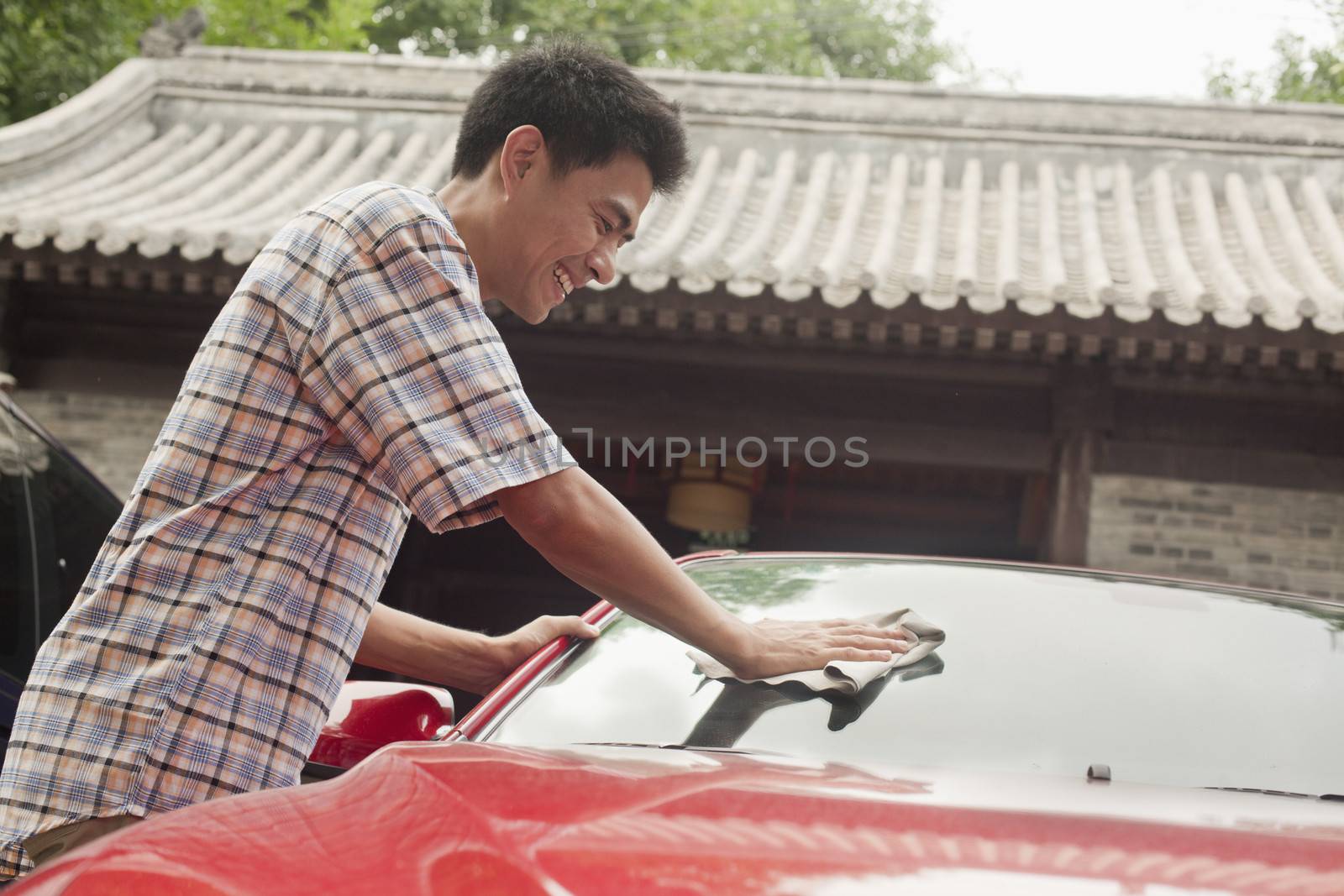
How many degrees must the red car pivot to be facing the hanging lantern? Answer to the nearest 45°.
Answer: approximately 135° to its right

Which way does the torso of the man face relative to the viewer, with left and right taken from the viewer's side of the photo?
facing to the right of the viewer

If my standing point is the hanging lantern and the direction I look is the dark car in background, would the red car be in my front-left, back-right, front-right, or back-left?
front-left

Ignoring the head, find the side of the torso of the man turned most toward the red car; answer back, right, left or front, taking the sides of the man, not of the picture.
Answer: front

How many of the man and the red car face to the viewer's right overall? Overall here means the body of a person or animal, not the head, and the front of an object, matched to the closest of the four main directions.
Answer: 1

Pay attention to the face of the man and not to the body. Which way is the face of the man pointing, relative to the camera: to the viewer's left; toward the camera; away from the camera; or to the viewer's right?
to the viewer's right

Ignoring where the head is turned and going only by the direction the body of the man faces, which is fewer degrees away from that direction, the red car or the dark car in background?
the red car

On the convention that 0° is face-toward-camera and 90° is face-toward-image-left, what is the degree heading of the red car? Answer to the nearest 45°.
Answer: approximately 45°

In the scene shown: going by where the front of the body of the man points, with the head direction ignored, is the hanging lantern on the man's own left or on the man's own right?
on the man's own left

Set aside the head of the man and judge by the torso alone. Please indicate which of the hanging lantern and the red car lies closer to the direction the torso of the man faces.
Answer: the red car

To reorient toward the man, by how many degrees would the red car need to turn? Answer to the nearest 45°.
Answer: approximately 45° to its right
